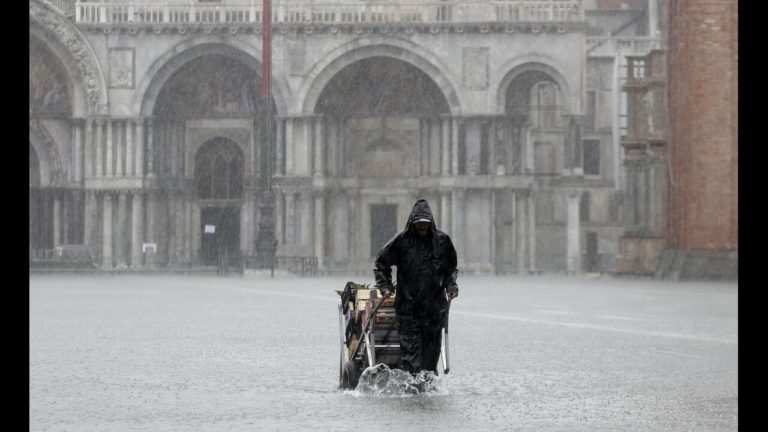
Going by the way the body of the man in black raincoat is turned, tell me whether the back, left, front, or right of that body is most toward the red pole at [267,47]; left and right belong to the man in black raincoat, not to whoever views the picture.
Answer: back

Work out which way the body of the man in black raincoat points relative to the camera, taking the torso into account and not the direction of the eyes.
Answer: toward the camera

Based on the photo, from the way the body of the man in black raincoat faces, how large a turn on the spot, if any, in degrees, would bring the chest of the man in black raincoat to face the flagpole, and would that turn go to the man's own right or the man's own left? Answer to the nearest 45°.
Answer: approximately 180°

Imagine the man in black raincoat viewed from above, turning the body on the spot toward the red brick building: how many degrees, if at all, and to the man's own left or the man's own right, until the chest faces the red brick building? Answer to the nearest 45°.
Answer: approximately 180°
